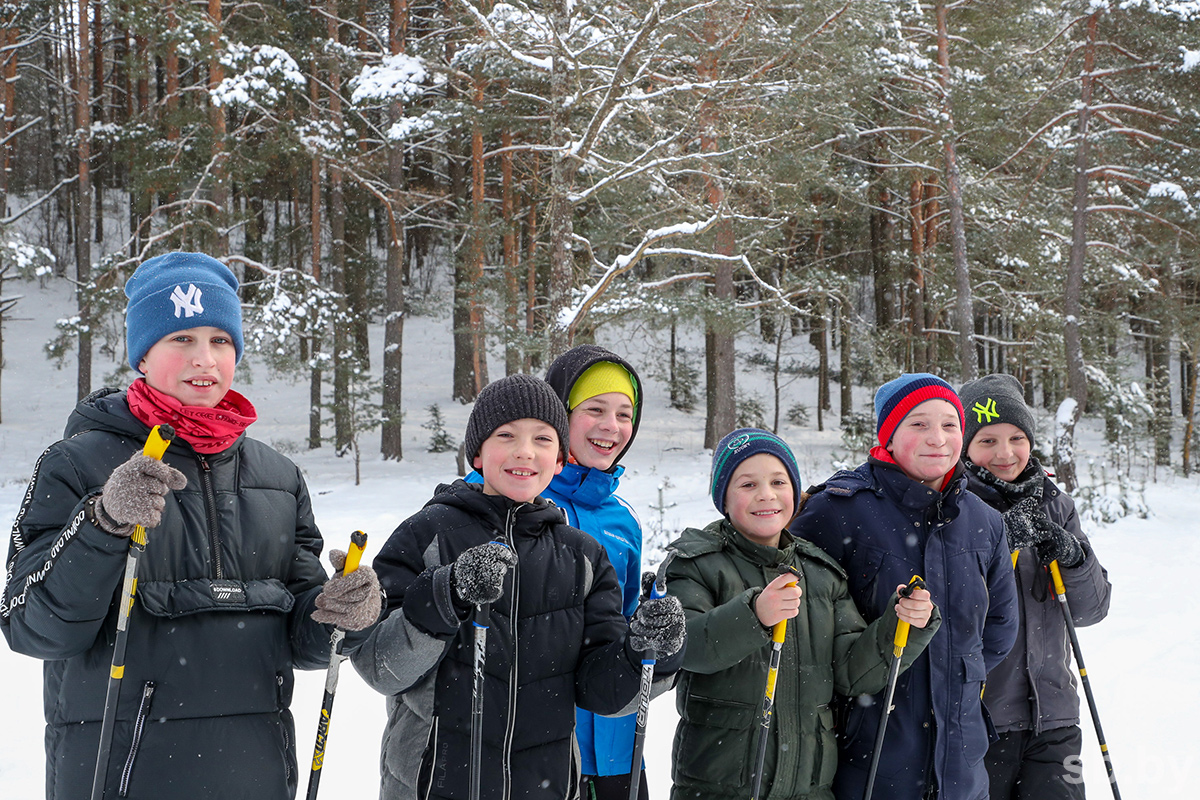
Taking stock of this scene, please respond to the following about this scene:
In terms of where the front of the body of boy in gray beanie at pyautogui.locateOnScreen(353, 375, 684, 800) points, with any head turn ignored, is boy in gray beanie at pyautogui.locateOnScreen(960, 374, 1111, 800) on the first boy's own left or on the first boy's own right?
on the first boy's own left

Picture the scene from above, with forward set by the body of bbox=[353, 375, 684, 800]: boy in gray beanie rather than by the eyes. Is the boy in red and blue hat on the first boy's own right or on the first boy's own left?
on the first boy's own left

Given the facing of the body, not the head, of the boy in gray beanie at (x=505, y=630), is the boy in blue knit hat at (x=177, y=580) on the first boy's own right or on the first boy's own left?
on the first boy's own right

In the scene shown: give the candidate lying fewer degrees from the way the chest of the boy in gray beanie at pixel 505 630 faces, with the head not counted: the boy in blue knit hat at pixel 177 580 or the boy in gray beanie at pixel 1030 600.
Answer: the boy in blue knit hat

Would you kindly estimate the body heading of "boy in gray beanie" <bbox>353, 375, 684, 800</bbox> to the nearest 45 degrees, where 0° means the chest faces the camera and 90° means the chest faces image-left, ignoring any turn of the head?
approximately 0°

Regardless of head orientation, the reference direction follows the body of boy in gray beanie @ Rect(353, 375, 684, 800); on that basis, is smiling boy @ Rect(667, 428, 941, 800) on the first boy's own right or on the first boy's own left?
on the first boy's own left
